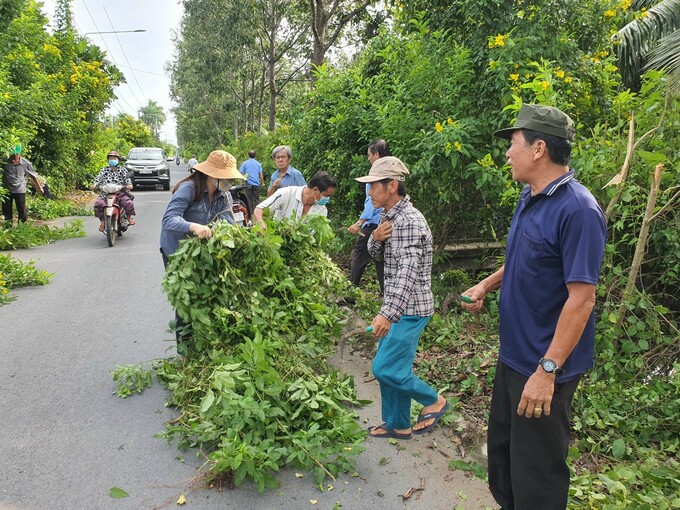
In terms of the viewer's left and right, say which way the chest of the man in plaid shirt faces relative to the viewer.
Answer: facing to the left of the viewer

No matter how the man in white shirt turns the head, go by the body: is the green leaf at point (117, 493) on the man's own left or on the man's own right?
on the man's own right

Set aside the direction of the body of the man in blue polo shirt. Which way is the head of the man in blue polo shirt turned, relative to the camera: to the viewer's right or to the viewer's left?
to the viewer's left

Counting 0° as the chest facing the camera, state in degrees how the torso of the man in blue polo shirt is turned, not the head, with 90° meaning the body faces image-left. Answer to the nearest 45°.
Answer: approximately 90°

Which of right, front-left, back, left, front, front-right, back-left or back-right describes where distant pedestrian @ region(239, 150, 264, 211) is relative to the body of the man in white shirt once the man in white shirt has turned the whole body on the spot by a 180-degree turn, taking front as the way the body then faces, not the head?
front-right

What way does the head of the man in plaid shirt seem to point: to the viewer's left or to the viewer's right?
to the viewer's left

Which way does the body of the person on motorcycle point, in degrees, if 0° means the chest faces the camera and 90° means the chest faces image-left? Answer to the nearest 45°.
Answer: approximately 0°
